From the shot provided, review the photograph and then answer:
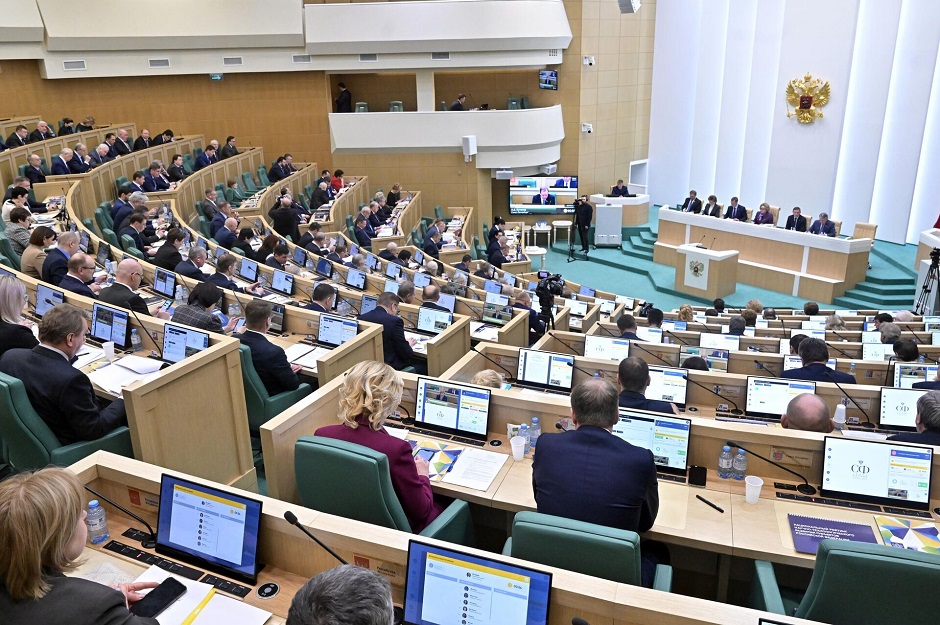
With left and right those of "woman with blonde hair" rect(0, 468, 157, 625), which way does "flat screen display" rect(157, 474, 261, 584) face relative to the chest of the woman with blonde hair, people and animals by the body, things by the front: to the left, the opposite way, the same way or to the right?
the opposite way

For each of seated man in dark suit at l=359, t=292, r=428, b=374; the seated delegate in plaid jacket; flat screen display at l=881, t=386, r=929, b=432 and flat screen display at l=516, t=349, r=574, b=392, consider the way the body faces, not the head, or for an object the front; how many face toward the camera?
2

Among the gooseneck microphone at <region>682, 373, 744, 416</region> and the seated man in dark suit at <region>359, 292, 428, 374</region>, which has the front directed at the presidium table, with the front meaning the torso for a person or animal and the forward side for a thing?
the seated man in dark suit

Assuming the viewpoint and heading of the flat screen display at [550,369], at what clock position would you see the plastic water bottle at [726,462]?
The plastic water bottle is roughly at 11 o'clock from the flat screen display.

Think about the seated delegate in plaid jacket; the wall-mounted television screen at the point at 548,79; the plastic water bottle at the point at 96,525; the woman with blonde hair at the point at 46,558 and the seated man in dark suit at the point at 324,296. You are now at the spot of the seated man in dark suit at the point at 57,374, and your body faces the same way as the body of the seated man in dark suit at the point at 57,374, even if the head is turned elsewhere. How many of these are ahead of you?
3

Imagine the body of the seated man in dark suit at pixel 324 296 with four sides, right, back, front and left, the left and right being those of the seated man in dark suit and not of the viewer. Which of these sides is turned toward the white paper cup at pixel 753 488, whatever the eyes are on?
right

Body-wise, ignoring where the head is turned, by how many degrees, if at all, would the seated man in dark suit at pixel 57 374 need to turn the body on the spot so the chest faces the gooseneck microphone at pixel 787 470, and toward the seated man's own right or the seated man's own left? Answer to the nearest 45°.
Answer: approximately 90° to the seated man's own right

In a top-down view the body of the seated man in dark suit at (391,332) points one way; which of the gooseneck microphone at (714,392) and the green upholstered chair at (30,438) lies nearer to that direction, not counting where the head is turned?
the gooseneck microphone
